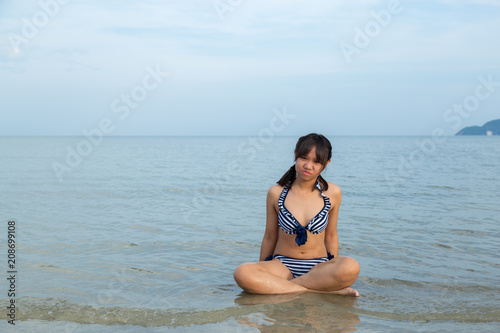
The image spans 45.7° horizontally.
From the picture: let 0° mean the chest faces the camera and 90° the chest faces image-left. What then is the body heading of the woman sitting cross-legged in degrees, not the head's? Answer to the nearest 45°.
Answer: approximately 0°
